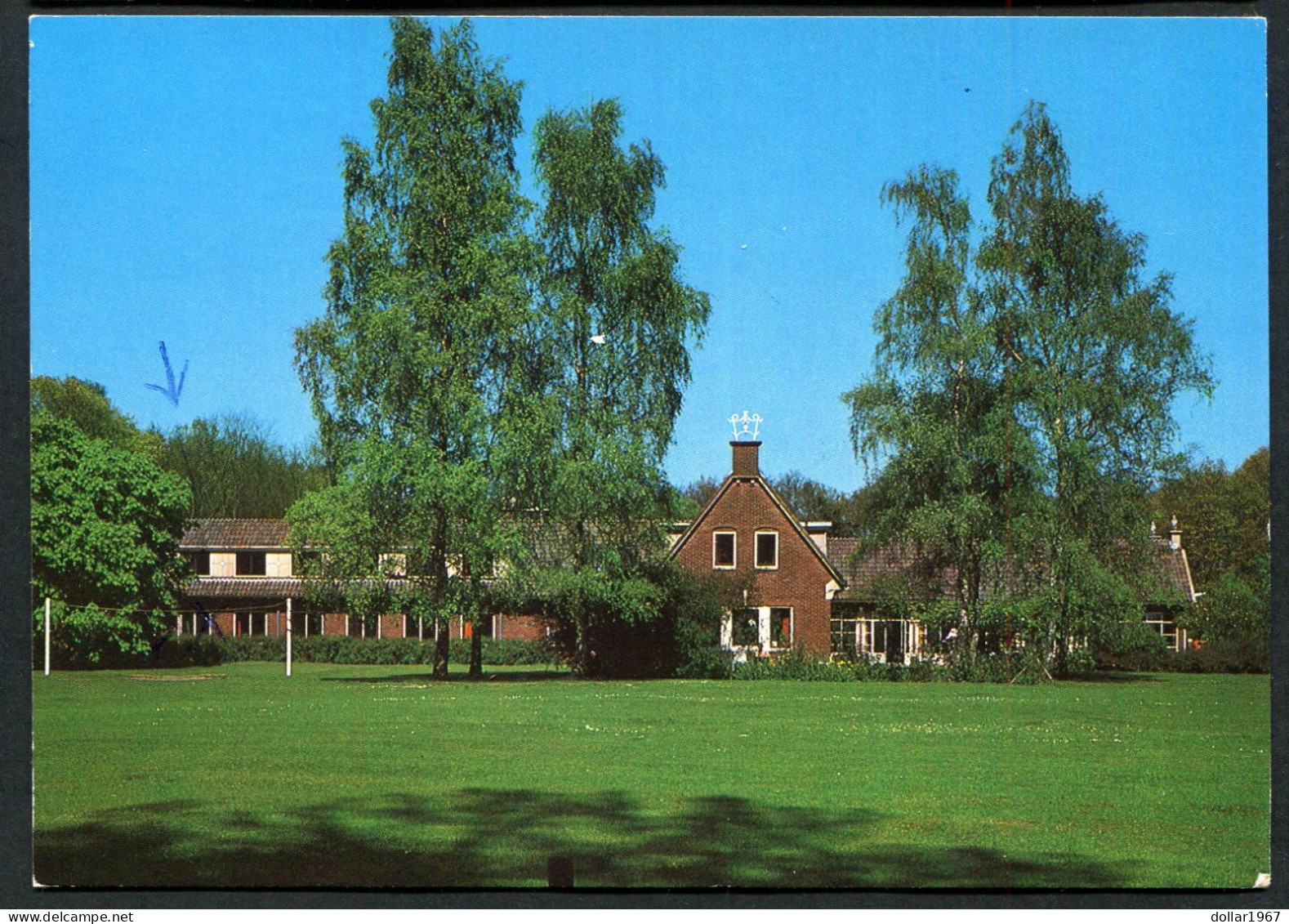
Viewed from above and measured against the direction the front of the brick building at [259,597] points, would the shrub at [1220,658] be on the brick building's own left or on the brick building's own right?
on the brick building's own left

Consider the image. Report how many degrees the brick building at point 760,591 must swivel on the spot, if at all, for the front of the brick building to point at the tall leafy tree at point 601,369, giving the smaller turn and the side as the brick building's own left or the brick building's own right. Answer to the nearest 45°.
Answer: approximately 45° to the brick building's own right

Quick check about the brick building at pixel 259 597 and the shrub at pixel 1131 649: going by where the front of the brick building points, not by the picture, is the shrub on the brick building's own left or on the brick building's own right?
on the brick building's own left

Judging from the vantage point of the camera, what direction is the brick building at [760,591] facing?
facing the viewer
